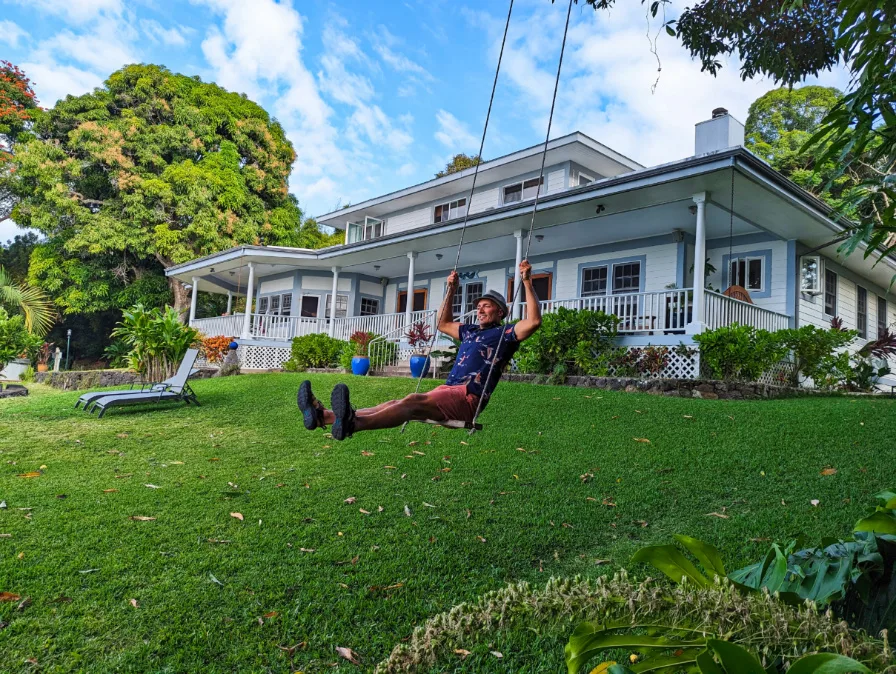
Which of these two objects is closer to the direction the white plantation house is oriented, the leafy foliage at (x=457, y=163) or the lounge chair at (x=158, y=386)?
the lounge chair

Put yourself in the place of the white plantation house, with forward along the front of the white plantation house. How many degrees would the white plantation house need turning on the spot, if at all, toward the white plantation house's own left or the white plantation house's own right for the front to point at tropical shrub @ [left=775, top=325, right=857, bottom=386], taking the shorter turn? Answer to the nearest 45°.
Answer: approximately 90° to the white plantation house's own left

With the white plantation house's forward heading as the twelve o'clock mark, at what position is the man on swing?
The man on swing is roughly at 11 o'clock from the white plantation house.

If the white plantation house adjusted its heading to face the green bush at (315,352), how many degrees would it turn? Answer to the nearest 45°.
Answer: approximately 45° to its right

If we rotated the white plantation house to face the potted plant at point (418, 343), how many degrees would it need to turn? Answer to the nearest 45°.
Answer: approximately 45° to its right

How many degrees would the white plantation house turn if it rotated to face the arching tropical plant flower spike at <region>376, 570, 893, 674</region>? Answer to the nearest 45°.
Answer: approximately 45° to its left

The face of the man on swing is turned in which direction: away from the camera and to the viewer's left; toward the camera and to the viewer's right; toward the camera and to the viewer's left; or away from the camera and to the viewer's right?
toward the camera and to the viewer's left

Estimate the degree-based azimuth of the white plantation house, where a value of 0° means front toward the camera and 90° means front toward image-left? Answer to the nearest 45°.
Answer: approximately 45°

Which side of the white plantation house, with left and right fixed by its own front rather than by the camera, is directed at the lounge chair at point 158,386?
front

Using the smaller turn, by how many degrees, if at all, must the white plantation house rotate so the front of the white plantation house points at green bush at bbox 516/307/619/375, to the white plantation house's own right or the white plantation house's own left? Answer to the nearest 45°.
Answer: approximately 45° to the white plantation house's own left

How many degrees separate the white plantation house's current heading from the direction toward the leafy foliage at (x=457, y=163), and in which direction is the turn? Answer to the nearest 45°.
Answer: approximately 135° to its right

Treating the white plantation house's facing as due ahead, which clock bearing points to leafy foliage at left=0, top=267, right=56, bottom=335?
The leafy foliage is roughly at 2 o'clock from the white plantation house.

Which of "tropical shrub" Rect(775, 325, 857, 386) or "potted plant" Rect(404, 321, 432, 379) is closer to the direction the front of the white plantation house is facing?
the potted plant

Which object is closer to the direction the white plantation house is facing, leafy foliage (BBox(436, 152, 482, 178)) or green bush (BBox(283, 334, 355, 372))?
the green bush
